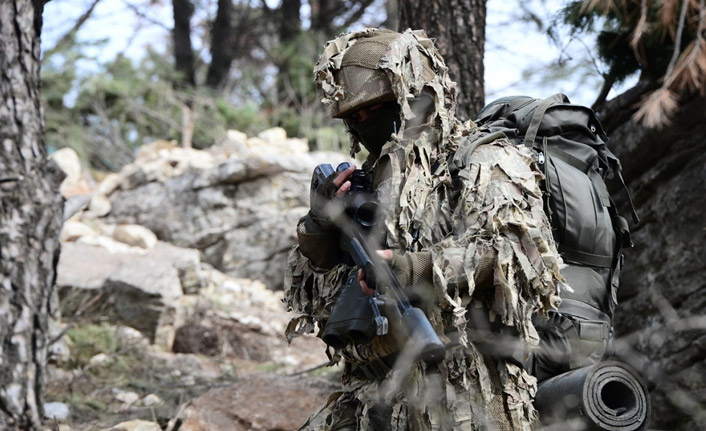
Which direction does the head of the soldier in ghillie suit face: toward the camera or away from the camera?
toward the camera

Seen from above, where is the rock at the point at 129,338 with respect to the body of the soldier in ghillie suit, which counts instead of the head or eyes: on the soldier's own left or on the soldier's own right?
on the soldier's own right

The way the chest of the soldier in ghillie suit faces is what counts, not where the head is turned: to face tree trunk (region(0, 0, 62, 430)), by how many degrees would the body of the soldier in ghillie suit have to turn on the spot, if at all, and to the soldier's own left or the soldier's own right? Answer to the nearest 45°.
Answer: approximately 45° to the soldier's own right

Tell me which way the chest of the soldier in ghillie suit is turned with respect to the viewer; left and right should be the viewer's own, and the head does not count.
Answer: facing the viewer and to the left of the viewer

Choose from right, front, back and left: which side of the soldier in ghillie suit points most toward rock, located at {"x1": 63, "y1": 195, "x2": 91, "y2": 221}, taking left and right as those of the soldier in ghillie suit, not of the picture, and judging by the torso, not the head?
right

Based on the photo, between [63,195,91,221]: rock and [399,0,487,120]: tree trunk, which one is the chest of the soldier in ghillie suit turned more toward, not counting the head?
the rock

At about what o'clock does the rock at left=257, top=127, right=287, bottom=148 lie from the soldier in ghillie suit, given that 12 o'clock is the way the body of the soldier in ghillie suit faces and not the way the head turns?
The rock is roughly at 4 o'clock from the soldier in ghillie suit.

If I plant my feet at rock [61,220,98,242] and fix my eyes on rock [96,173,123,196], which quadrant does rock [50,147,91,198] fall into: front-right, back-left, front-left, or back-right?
front-left

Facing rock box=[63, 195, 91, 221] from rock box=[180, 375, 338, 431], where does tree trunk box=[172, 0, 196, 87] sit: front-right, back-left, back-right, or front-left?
front-right
